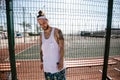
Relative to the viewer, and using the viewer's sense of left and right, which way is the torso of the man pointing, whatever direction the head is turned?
facing the viewer and to the left of the viewer
